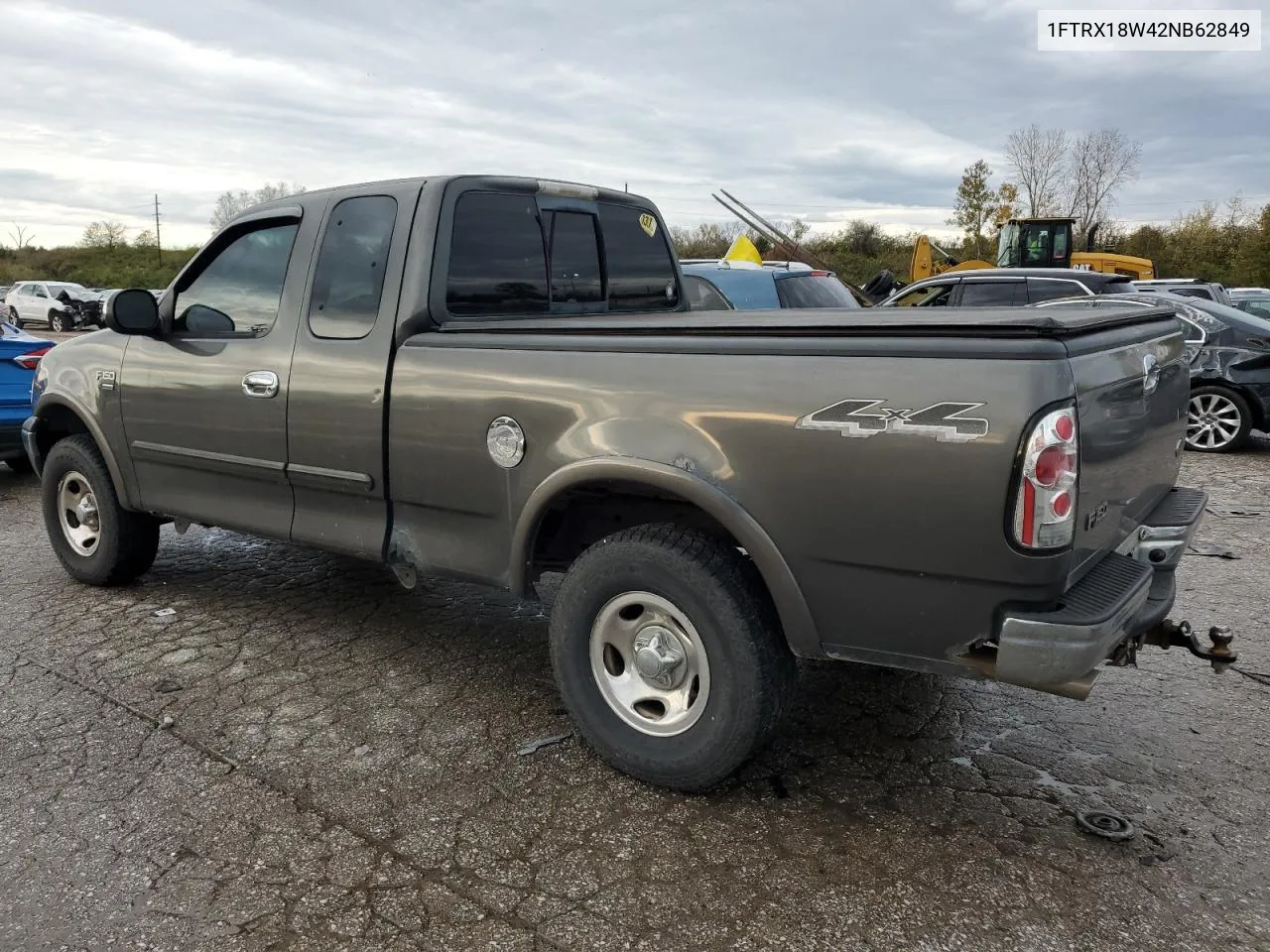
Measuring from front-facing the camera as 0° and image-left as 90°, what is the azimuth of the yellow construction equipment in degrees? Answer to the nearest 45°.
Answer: approximately 90°

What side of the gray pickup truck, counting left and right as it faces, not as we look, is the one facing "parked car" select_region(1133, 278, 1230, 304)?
right

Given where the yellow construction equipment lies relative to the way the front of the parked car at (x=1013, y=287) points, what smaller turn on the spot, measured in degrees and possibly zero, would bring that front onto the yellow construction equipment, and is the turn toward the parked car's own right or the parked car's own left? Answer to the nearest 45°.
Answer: approximately 90° to the parked car's own right

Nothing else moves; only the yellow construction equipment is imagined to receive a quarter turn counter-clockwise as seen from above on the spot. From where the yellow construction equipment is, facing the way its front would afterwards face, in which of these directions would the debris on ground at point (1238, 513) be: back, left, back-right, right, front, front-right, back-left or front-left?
front

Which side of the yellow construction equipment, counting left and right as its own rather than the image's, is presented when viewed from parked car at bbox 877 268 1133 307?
left

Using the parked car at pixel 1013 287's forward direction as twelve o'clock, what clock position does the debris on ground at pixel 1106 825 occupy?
The debris on ground is roughly at 9 o'clock from the parked car.

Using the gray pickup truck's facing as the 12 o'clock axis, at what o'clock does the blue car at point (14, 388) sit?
The blue car is roughly at 12 o'clock from the gray pickup truck.

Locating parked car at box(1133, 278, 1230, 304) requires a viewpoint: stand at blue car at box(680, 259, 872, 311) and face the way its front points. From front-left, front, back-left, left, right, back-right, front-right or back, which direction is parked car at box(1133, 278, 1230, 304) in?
right

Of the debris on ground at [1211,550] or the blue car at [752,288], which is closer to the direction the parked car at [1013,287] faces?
the blue car

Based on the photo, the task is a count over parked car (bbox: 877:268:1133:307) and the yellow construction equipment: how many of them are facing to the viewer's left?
2

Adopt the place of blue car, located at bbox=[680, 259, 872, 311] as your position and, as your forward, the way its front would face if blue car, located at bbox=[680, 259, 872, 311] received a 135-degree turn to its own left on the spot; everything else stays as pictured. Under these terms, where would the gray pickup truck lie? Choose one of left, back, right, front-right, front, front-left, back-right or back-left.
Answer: front

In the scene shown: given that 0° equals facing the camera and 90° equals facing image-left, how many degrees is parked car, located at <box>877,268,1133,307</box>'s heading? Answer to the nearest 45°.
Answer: approximately 90°

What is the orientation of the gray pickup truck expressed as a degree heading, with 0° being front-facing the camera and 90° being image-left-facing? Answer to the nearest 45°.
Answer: approximately 135°

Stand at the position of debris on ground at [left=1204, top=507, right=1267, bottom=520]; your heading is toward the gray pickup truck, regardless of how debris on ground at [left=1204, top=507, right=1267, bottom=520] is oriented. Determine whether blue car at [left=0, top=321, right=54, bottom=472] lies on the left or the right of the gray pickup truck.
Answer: right

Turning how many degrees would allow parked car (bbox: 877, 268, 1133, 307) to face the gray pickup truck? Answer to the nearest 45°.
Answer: approximately 90° to its left

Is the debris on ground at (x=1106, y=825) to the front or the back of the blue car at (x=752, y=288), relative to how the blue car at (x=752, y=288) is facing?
to the back
